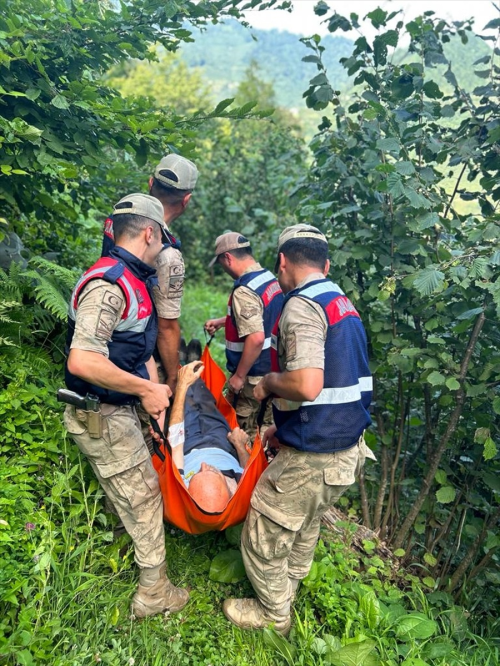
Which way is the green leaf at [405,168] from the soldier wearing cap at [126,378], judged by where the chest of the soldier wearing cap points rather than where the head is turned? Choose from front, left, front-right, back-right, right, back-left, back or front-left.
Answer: front

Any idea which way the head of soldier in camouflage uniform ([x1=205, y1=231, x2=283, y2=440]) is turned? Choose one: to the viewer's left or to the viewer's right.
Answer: to the viewer's left

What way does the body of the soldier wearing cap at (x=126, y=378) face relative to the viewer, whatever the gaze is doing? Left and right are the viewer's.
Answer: facing to the right of the viewer

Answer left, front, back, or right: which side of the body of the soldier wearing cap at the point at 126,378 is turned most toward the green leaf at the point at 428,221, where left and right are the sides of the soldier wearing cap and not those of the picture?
front

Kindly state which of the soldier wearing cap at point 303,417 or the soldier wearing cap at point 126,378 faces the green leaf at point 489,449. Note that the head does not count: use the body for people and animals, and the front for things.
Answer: the soldier wearing cap at point 126,378

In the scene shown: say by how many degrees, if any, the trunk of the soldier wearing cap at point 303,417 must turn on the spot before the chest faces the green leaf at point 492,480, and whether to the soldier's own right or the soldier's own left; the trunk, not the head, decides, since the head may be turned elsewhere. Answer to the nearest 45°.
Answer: approximately 90° to the soldier's own right

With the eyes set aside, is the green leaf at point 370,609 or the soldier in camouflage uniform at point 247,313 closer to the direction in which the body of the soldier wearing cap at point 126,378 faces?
the green leaf

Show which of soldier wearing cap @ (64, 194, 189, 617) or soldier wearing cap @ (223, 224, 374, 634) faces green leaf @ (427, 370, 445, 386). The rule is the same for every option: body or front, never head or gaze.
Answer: soldier wearing cap @ (64, 194, 189, 617)

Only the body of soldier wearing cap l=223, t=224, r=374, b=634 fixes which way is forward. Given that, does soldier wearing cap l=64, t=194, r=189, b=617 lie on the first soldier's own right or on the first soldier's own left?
on the first soldier's own left

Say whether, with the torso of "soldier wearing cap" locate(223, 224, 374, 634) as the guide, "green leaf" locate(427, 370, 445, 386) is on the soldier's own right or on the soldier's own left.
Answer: on the soldier's own right

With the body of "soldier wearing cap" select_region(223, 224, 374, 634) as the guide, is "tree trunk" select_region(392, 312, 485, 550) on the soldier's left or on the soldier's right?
on the soldier's right

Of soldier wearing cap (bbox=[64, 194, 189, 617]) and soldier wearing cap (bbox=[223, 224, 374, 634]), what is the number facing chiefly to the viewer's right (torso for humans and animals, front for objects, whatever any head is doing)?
1

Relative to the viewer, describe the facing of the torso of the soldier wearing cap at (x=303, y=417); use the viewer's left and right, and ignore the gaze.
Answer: facing away from the viewer and to the left of the viewer
